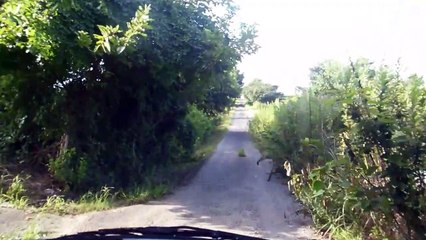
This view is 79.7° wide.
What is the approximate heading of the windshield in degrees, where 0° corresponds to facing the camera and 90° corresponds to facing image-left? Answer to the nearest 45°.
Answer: approximately 180°
